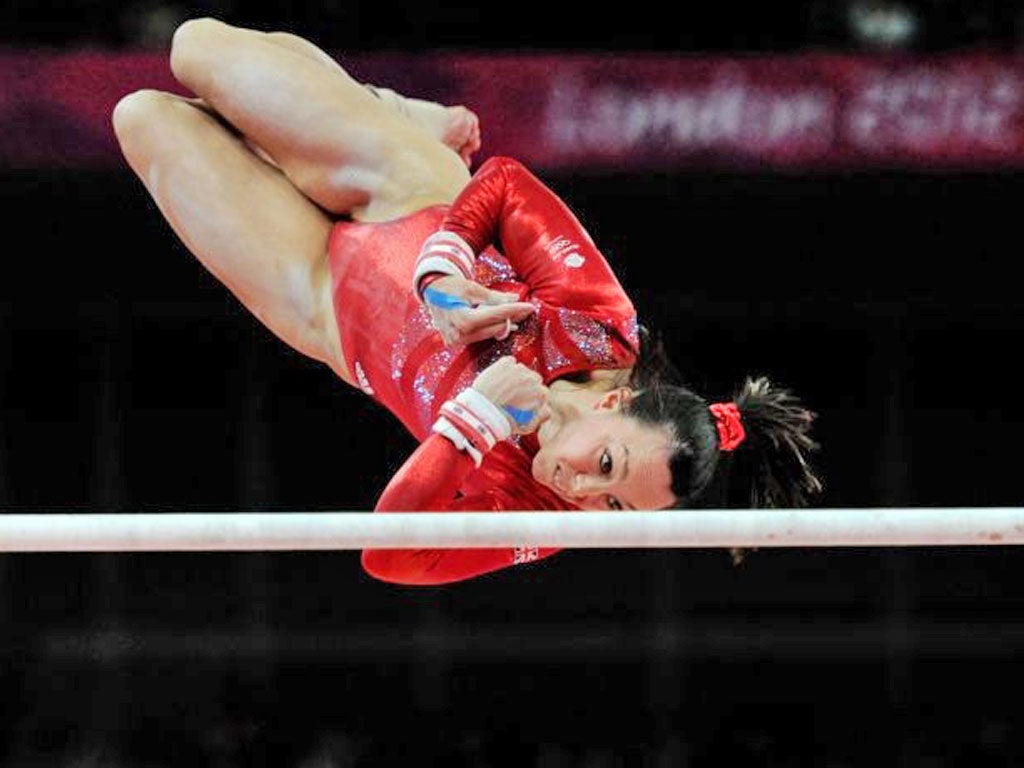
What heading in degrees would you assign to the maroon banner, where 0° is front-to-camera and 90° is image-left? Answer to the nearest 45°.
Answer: approximately 0°

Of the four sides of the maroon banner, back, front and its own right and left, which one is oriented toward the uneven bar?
front

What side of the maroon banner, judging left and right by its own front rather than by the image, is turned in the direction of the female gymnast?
front
